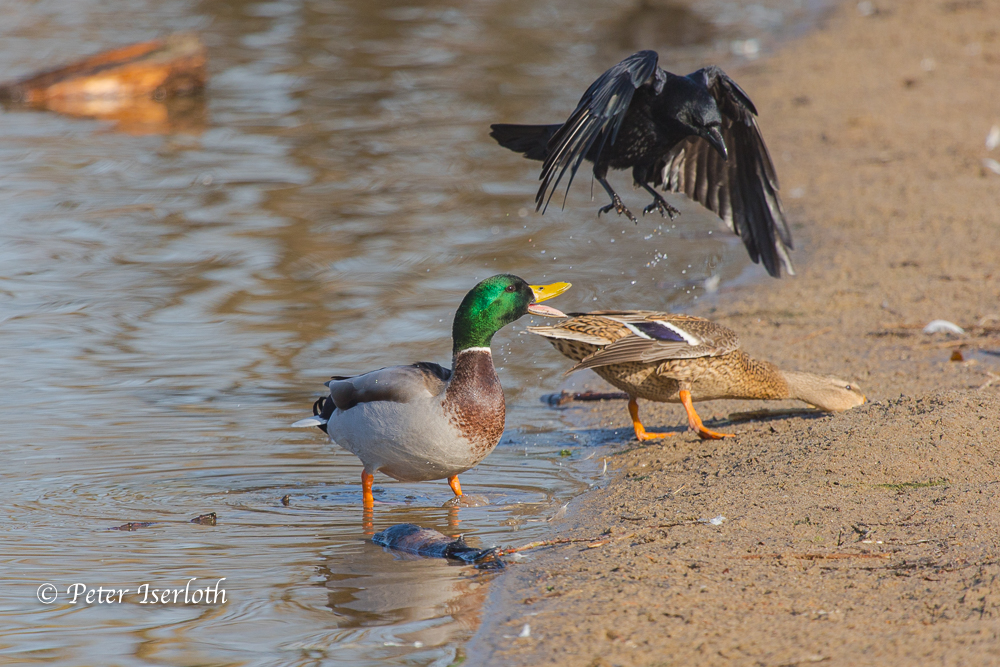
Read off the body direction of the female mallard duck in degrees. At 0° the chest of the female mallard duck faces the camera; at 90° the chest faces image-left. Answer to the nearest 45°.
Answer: approximately 270°

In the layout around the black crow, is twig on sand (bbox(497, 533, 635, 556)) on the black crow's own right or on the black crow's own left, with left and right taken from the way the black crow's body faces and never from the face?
on the black crow's own right

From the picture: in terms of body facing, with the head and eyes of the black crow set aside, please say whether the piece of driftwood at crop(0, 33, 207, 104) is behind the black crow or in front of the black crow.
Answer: behind

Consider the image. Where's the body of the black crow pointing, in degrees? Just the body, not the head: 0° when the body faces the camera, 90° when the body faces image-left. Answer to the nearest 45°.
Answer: approximately 315°

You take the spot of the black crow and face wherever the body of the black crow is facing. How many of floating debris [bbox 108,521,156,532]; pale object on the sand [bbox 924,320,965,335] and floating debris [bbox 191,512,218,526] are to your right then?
2

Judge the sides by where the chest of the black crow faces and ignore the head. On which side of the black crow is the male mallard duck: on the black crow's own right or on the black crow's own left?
on the black crow's own right

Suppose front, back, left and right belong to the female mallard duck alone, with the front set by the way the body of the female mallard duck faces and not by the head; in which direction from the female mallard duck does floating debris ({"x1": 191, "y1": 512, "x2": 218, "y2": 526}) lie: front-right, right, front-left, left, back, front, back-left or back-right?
back-right
